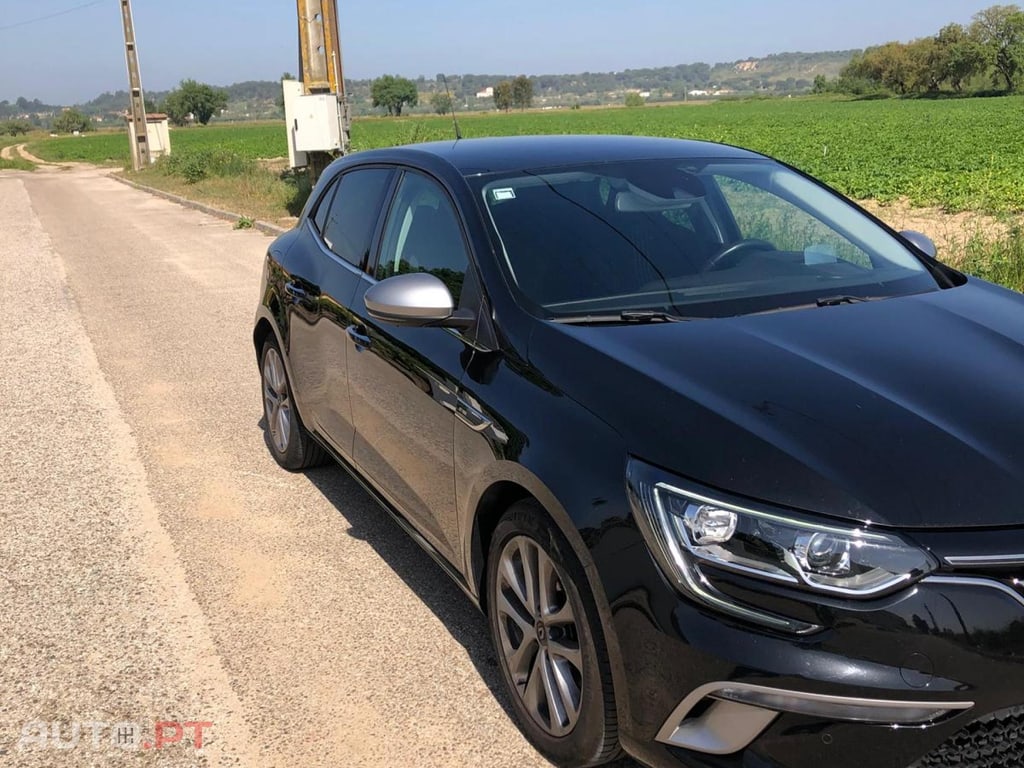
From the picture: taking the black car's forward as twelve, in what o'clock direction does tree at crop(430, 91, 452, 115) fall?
The tree is roughly at 7 o'clock from the black car.

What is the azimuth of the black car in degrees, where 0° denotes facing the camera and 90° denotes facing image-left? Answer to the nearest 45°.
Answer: approximately 315°

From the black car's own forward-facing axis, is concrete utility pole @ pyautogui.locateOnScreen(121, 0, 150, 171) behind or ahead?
behind

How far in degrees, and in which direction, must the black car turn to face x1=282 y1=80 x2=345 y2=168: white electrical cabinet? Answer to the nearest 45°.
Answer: approximately 135° to its left
